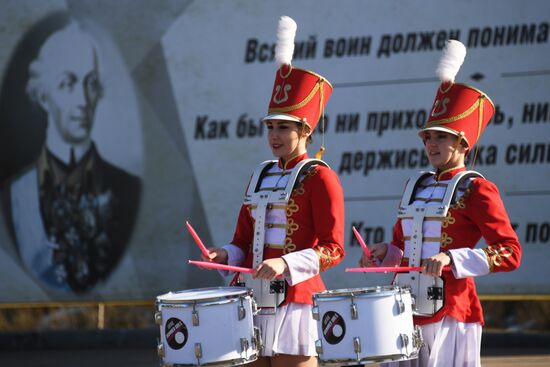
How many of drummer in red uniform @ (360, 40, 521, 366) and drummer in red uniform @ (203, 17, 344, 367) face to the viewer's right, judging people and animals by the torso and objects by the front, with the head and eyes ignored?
0

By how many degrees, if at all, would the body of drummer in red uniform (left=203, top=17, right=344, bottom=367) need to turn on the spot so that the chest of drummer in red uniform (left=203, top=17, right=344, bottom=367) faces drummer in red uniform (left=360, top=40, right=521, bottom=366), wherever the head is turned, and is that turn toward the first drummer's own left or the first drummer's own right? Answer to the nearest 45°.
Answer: approximately 135° to the first drummer's own left

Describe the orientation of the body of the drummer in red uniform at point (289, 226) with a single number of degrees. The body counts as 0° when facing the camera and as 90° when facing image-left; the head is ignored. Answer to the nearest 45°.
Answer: approximately 45°

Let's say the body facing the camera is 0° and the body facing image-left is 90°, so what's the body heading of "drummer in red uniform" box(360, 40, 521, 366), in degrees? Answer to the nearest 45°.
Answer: approximately 45°

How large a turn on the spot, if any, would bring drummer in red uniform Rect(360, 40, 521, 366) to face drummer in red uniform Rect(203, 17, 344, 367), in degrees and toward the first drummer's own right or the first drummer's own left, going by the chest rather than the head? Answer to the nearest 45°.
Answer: approximately 45° to the first drummer's own right

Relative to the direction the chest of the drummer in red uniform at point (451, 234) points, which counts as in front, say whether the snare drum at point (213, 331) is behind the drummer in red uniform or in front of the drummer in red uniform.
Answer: in front
